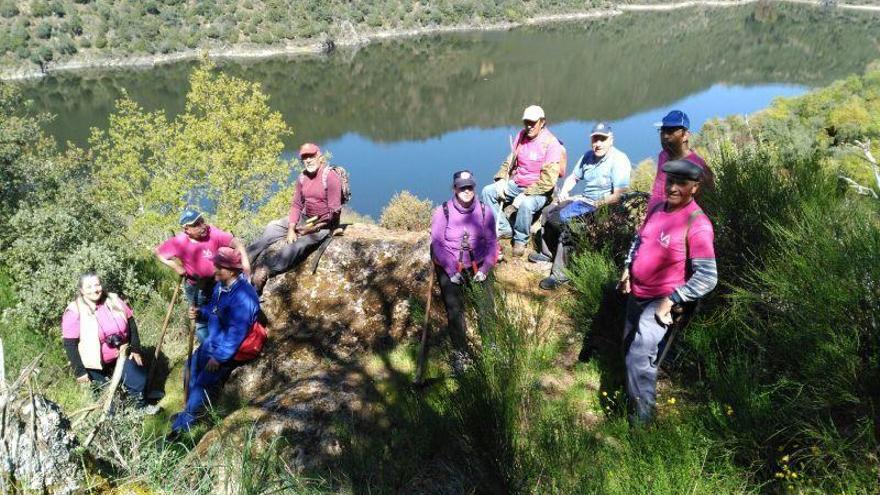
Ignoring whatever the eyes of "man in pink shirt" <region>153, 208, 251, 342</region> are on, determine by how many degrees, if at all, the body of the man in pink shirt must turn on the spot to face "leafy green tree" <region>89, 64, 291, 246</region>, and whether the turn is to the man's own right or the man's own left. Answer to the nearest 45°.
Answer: approximately 180°

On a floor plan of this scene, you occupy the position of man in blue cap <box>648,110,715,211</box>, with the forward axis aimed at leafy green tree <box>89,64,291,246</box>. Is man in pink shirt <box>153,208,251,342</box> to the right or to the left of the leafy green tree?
left

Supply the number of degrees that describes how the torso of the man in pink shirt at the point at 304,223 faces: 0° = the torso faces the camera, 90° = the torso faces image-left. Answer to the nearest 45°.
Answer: approximately 45°

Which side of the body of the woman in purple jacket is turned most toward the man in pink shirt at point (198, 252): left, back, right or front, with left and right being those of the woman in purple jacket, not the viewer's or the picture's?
right

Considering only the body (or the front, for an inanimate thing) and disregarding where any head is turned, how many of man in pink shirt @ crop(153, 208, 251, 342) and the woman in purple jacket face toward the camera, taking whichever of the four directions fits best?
2

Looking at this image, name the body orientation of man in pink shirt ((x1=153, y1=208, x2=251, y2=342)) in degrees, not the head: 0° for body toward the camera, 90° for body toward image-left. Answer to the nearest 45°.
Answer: approximately 0°
